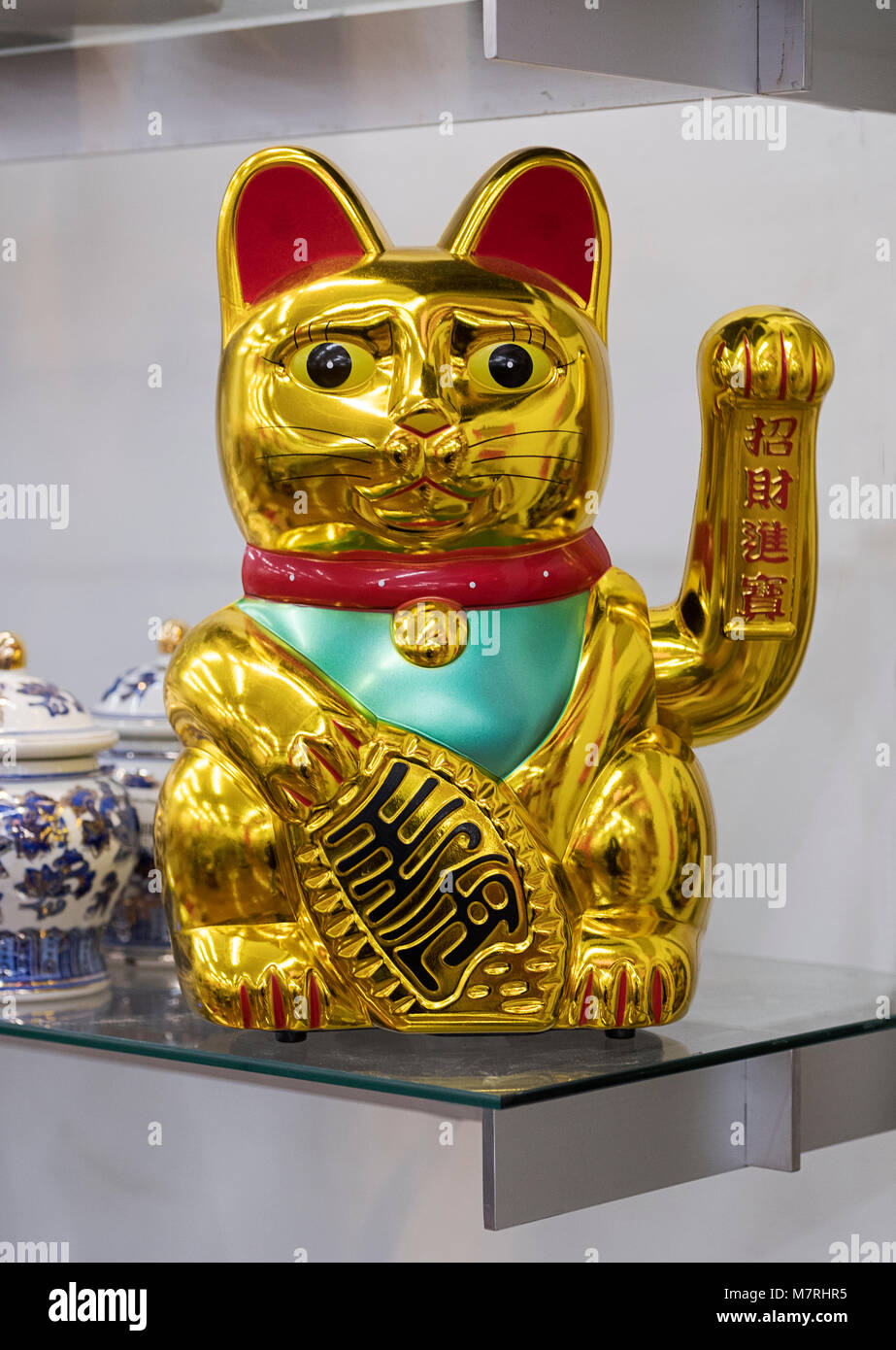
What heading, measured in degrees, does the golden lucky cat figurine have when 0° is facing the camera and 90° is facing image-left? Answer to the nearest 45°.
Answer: approximately 0°
